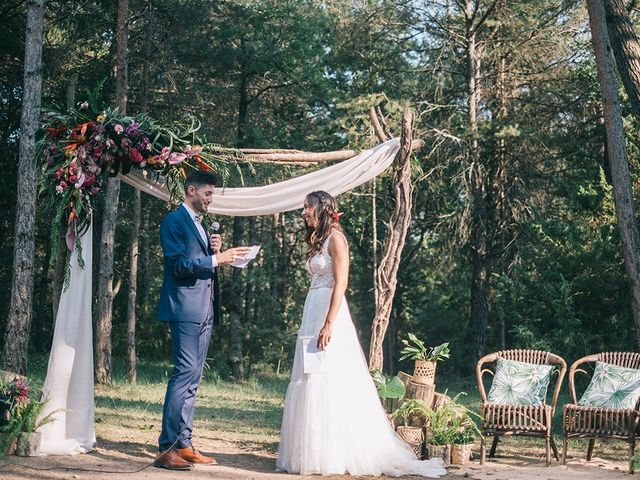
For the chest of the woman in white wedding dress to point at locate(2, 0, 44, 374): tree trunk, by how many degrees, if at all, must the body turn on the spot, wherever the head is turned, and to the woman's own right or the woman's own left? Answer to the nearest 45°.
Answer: approximately 45° to the woman's own right

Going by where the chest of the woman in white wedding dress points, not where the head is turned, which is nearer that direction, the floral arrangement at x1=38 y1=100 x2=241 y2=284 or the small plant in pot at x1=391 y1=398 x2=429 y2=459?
the floral arrangement

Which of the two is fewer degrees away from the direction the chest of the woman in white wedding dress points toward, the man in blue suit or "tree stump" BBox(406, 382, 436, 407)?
the man in blue suit

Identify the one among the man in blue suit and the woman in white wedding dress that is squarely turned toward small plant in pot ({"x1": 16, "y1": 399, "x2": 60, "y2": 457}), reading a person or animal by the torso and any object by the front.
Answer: the woman in white wedding dress

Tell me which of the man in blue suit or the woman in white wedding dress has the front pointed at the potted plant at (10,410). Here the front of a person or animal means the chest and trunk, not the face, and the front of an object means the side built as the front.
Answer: the woman in white wedding dress

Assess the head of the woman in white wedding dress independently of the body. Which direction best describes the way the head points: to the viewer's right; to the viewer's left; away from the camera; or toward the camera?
to the viewer's left

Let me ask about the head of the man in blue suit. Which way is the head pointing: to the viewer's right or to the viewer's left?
to the viewer's right

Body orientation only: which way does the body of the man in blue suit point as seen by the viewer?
to the viewer's right

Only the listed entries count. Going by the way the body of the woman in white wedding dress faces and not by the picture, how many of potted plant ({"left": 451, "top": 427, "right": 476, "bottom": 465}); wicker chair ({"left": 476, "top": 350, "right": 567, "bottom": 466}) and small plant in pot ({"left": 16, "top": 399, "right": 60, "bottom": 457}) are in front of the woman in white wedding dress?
1

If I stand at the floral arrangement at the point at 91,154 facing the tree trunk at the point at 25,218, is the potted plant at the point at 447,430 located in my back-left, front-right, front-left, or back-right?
back-right

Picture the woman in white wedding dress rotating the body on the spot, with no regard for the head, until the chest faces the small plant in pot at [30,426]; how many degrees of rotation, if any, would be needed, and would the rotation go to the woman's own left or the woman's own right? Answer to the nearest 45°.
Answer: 0° — they already face it

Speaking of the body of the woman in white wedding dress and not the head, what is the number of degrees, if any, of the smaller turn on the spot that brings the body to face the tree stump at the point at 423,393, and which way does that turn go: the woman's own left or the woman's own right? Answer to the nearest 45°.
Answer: approximately 135° to the woman's own right

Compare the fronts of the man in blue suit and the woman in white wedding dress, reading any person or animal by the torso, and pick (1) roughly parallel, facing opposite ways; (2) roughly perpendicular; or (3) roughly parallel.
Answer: roughly parallel, facing opposite ways

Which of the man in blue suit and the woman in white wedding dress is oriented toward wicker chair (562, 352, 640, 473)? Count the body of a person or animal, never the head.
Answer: the man in blue suit

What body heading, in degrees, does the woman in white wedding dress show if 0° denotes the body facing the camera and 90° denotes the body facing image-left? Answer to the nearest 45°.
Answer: approximately 90°

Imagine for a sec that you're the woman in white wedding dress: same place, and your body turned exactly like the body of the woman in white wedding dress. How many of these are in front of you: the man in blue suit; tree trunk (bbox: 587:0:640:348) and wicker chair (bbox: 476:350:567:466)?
1
